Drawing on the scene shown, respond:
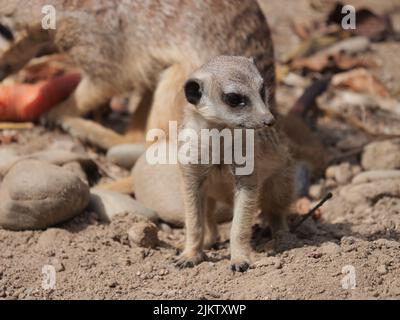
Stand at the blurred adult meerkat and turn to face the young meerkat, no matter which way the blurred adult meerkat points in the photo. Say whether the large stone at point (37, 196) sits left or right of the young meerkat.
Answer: right

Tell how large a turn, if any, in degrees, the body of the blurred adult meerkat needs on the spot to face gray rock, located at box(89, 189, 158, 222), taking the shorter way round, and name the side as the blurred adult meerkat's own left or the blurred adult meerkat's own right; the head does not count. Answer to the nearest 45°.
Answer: approximately 90° to the blurred adult meerkat's own left

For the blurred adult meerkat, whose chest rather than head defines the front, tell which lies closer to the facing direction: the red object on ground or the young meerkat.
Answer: the red object on ground

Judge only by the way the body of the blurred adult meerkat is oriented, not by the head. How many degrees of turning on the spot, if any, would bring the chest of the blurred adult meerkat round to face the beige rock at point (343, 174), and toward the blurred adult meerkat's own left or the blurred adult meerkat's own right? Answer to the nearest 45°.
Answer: approximately 135° to the blurred adult meerkat's own left

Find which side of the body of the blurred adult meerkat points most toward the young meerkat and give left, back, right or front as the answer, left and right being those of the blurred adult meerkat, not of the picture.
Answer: left

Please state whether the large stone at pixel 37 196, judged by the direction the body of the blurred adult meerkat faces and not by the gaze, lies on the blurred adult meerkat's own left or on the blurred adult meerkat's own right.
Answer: on the blurred adult meerkat's own left

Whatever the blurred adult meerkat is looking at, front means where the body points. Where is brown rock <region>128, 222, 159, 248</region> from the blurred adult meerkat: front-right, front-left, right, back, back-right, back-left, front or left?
left

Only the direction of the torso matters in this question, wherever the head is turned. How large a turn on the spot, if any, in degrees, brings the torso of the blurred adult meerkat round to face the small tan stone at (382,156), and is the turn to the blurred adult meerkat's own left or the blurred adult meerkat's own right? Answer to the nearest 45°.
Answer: approximately 180°

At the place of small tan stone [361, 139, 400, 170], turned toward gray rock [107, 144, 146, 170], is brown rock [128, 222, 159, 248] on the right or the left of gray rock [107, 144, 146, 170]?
left

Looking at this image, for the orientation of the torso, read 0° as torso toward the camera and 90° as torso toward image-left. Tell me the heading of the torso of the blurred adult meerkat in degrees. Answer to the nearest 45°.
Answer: approximately 90°
